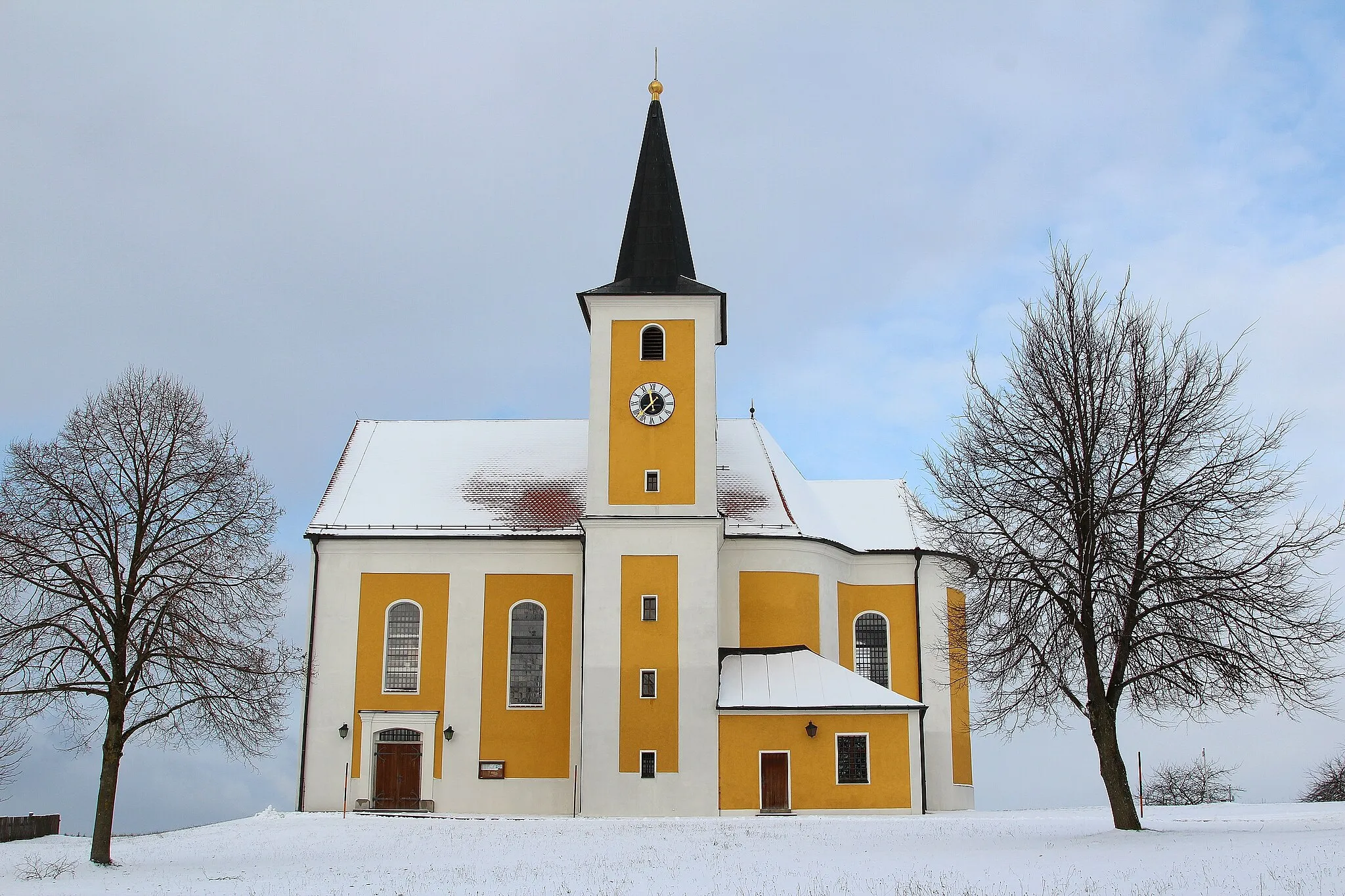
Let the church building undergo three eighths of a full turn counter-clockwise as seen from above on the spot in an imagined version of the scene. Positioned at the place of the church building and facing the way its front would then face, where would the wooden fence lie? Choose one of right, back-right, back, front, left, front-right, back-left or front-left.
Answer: back
